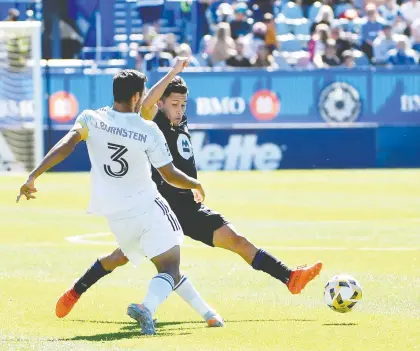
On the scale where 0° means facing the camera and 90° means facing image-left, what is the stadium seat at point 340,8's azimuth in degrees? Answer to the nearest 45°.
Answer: approximately 0°

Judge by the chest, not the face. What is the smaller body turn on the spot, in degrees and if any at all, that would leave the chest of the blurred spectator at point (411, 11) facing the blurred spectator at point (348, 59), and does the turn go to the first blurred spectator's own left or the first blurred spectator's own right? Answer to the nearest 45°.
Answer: approximately 45° to the first blurred spectator's own right

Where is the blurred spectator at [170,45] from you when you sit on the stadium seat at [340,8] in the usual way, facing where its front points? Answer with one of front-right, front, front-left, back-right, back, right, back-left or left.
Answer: front-right

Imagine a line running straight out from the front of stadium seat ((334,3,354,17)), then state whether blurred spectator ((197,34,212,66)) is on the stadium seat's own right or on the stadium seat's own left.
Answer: on the stadium seat's own right

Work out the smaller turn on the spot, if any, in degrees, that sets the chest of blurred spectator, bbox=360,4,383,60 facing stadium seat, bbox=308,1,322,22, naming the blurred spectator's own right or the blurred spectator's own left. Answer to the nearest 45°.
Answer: approximately 135° to the blurred spectator's own right

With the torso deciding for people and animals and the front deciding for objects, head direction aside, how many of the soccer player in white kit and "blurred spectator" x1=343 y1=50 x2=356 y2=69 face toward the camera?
1

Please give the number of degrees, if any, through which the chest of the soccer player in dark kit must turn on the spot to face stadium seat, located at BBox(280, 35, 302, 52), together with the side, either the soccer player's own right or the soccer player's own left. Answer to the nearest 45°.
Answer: approximately 135° to the soccer player's own left

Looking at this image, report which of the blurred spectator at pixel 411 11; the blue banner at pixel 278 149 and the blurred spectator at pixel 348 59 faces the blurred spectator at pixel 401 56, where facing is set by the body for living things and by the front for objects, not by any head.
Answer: the blurred spectator at pixel 411 11

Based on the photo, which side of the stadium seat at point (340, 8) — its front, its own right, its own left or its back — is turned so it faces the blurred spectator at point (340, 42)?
front

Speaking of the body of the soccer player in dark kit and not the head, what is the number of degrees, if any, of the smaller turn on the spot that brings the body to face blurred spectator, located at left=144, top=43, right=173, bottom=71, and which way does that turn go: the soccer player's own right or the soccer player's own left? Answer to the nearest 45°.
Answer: approximately 135° to the soccer player's own left

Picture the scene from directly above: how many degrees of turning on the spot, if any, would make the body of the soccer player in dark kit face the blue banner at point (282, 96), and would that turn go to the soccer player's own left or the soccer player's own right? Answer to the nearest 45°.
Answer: approximately 135° to the soccer player's own left

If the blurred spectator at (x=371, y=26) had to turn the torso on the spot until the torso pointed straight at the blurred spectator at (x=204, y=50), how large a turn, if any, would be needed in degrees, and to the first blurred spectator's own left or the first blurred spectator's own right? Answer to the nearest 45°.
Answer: approximately 90° to the first blurred spectator's own right

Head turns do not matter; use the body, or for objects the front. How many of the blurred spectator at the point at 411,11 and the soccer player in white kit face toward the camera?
1

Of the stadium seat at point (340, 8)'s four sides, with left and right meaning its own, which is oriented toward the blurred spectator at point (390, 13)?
left
